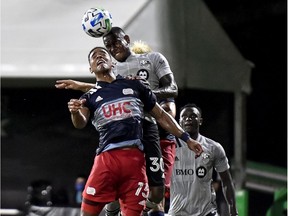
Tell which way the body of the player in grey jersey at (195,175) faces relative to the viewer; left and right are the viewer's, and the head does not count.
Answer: facing the viewer and to the left of the viewer

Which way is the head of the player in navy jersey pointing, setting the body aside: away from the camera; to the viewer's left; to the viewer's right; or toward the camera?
toward the camera

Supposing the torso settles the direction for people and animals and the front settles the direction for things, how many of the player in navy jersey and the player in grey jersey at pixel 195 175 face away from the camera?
0

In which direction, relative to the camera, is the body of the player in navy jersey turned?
toward the camera

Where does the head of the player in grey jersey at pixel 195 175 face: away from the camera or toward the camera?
toward the camera
